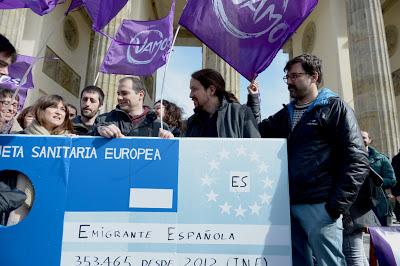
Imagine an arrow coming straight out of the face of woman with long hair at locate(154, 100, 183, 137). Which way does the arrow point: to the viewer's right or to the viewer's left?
to the viewer's left

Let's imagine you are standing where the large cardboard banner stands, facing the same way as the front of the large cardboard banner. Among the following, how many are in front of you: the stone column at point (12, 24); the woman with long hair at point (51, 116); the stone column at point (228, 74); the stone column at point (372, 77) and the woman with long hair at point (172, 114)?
0

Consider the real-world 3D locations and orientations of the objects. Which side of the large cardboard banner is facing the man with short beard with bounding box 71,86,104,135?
back

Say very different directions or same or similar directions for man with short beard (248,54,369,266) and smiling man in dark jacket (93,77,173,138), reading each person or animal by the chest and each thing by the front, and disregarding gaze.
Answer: same or similar directions

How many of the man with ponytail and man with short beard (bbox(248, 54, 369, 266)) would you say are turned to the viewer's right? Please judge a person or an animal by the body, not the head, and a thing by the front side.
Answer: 0

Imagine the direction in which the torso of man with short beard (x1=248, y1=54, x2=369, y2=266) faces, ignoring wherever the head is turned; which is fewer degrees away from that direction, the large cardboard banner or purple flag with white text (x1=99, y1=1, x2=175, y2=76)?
the large cardboard banner

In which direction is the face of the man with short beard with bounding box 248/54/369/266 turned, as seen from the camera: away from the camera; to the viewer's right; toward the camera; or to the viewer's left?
to the viewer's left

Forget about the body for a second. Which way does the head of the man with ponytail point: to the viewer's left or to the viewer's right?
to the viewer's left

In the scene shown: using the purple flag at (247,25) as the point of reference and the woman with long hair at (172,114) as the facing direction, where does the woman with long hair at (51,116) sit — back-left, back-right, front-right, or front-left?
front-left

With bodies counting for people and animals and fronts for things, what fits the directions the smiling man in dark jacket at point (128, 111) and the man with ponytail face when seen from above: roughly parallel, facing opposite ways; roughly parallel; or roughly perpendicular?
roughly parallel

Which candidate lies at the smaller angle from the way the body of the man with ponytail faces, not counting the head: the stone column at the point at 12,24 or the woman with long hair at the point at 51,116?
the woman with long hair

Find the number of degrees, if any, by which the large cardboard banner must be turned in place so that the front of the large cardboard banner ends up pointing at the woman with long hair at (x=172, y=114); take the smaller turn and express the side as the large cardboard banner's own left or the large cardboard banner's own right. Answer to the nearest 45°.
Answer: approximately 180°

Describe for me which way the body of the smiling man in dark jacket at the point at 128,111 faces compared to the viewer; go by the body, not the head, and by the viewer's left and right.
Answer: facing the viewer and to the left of the viewer

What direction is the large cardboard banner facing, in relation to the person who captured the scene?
facing the viewer
